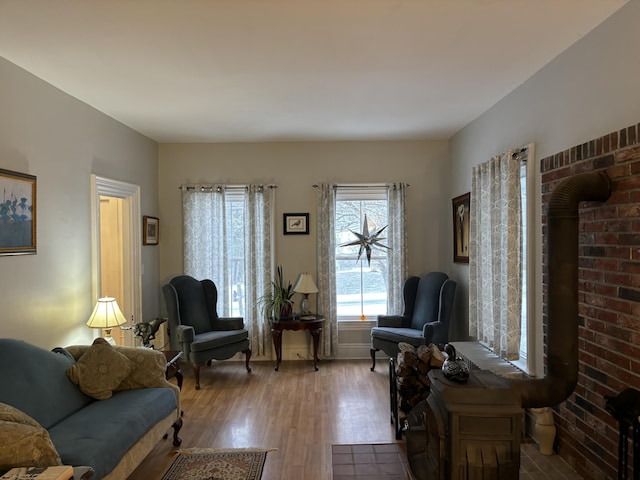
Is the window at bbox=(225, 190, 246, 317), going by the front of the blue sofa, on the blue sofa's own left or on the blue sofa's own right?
on the blue sofa's own left

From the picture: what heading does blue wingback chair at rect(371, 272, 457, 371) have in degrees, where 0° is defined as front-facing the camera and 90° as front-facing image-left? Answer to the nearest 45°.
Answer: approximately 45°

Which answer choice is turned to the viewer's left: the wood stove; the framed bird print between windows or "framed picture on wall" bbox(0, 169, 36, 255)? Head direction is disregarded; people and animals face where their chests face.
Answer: the wood stove

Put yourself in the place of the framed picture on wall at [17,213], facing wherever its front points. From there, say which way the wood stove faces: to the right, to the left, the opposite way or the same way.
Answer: the opposite way

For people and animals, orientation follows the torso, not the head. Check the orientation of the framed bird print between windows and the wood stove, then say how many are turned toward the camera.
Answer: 1

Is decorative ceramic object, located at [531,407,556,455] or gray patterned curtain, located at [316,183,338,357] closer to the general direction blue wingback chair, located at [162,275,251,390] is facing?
the decorative ceramic object

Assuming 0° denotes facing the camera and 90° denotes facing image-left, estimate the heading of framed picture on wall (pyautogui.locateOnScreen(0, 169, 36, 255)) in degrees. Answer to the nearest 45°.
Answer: approximately 315°

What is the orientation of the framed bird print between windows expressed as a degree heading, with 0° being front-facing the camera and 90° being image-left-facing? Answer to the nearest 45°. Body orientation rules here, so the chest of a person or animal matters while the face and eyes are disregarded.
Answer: approximately 0°

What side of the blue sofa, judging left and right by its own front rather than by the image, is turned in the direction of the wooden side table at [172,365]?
left

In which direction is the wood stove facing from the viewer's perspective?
to the viewer's left

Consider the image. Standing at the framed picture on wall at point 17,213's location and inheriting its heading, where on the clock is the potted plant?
The potted plant is roughly at 10 o'clock from the framed picture on wall.
